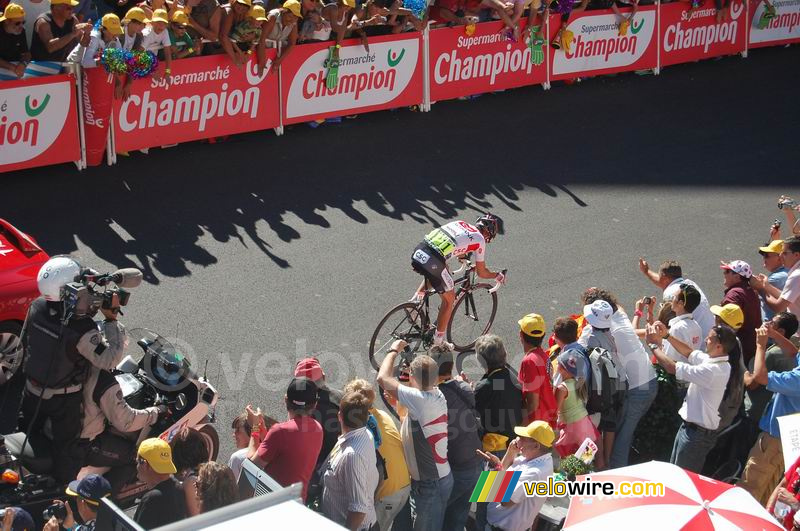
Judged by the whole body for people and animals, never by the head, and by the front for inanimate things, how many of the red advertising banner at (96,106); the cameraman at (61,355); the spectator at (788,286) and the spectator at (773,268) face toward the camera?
1

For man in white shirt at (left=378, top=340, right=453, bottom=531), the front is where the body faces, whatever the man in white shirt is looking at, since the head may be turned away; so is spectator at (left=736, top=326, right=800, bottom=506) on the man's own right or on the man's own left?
on the man's own right

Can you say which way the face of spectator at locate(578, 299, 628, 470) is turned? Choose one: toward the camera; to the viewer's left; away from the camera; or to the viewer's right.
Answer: away from the camera

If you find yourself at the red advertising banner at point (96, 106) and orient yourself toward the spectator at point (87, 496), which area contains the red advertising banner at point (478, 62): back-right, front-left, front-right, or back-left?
back-left

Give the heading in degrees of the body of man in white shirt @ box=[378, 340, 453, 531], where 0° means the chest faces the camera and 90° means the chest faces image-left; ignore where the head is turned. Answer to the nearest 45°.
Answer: approximately 135°

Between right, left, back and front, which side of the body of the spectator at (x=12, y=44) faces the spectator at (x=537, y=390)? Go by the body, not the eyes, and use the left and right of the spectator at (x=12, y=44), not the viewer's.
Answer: front

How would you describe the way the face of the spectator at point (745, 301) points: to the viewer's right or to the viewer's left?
to the viewer's left

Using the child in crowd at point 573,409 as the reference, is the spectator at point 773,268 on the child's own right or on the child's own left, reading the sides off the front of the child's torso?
on the child's own right

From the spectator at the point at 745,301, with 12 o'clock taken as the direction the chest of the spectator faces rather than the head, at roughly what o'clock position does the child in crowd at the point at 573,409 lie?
The child in crowd is roughly at 10 o'clock from the spectator.

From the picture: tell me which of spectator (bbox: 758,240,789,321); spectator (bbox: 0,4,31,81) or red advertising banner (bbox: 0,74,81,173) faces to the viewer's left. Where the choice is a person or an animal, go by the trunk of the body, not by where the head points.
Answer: spectator (bbox: 758,240,789,321)

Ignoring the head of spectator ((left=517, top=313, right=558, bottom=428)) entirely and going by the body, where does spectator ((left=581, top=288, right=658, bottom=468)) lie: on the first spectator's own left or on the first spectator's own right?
on the first spectator's own right

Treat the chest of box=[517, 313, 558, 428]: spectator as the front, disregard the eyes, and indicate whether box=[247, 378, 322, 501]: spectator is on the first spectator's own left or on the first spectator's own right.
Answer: on the first spectator's own left

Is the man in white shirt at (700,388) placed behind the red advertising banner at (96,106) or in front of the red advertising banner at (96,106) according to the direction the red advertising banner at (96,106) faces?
in front

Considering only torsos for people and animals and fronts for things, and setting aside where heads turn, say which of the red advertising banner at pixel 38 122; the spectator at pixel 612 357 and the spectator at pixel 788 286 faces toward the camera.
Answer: the red advertising banner

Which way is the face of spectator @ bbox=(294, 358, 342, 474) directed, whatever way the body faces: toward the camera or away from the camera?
away from the camera

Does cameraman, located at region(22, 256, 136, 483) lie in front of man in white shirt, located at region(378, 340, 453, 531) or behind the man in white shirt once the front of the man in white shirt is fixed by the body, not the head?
in front

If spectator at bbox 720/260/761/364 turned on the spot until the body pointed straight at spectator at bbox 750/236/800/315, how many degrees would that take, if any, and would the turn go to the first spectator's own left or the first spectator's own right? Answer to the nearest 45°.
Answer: approximately 135° to the first spectator's own right
